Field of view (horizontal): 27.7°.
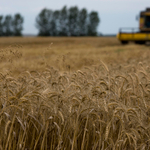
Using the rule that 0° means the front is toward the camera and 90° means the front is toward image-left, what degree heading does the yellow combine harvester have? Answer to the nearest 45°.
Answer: approximately 0°
